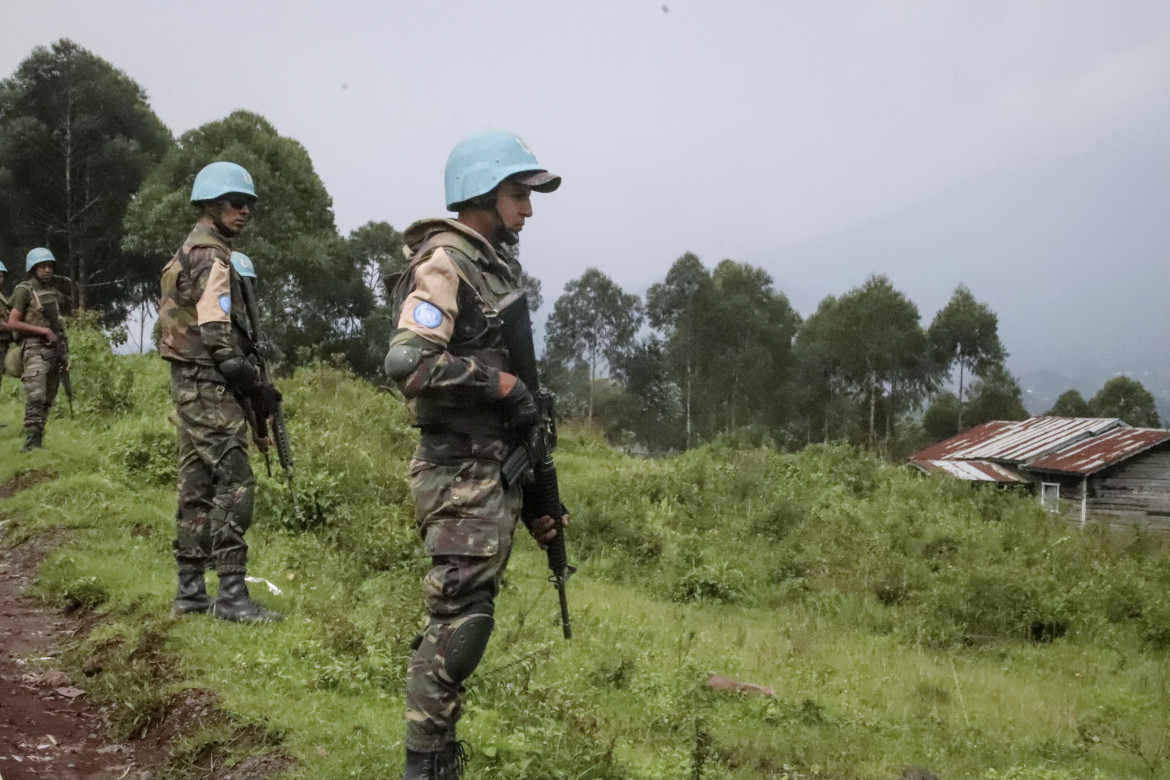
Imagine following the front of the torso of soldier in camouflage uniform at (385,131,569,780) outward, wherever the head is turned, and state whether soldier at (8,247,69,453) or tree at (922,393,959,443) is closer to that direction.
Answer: the tree

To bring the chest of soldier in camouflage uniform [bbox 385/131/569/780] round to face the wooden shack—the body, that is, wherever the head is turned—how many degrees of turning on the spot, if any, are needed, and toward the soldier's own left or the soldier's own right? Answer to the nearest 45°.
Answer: approximately 45° to the soldier's own left

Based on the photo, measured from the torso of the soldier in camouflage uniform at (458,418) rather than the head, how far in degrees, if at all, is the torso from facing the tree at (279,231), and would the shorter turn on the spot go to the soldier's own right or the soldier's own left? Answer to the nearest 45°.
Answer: approximately 90° to the soldier's own left

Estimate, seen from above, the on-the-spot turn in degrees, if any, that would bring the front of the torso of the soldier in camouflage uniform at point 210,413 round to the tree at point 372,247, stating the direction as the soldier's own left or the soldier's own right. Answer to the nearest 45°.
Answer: approximately 90° to the soldier's own left

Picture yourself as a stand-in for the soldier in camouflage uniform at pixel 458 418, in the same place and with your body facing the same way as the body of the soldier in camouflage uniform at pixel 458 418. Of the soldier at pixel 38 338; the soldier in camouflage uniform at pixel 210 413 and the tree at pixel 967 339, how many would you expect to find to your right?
0

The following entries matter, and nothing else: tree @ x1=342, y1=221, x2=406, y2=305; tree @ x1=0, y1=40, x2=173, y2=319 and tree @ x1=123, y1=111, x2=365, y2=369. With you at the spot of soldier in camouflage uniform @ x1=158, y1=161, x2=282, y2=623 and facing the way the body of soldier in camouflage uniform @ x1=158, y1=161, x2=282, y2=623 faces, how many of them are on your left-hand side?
3

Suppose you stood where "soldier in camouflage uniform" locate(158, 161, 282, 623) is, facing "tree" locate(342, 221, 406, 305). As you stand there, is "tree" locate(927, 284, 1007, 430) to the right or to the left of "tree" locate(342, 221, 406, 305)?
right

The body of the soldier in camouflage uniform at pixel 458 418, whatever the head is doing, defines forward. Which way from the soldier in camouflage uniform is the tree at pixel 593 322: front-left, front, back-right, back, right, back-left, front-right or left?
left

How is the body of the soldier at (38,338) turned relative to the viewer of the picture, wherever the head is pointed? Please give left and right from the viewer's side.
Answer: facing the viewer and to the right of the viewer

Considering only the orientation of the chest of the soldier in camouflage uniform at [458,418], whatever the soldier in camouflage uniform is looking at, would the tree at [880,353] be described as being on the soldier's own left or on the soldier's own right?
on the soldier's own left

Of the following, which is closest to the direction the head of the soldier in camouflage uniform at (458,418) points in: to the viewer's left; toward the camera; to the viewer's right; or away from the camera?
to the viewer's right

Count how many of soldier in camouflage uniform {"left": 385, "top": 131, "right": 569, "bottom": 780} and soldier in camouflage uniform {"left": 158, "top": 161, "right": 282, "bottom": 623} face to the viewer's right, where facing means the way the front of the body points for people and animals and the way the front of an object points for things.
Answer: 2

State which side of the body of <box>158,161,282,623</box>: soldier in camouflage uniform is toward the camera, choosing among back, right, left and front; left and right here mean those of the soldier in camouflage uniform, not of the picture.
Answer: right

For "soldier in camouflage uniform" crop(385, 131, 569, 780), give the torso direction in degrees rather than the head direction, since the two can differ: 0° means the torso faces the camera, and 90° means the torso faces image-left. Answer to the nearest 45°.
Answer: approximately 270°

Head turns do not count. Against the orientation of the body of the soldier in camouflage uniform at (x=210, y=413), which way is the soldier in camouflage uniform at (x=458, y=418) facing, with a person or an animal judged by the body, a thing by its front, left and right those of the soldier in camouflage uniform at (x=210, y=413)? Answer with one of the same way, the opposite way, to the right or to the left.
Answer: the same way
